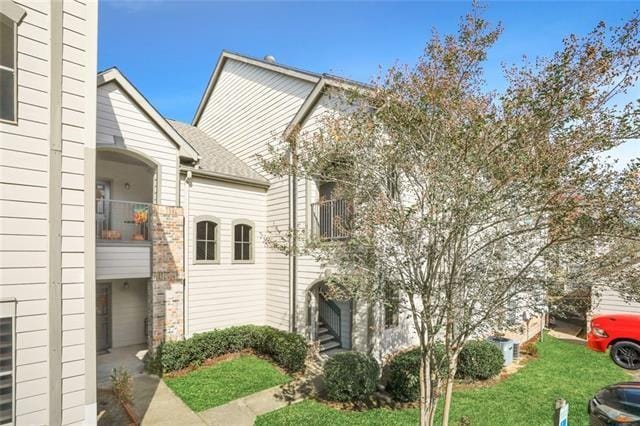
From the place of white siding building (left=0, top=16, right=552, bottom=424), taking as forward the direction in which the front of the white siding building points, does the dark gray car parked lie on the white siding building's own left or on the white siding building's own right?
on the white siding building's own left

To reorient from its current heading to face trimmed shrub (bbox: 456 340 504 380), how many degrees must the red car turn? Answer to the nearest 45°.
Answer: approximately 45° to its left

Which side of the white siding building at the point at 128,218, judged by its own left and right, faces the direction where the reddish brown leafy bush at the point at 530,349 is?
left

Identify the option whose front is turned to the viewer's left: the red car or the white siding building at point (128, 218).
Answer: the red car

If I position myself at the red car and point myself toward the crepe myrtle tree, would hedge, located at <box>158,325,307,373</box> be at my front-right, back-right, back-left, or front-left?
front-right

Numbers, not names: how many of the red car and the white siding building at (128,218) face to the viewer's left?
1

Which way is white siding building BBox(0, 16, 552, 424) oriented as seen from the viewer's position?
toward the camera

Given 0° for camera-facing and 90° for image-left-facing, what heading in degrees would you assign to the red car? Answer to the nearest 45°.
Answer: approximately 90°

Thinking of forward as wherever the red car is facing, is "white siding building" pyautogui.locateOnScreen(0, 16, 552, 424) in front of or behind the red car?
in front

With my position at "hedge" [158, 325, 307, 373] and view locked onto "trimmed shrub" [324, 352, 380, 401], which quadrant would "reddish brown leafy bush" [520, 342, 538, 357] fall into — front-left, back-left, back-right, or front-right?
front-left

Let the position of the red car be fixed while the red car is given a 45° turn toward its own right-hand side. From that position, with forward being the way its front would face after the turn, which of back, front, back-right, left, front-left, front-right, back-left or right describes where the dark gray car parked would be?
back-left

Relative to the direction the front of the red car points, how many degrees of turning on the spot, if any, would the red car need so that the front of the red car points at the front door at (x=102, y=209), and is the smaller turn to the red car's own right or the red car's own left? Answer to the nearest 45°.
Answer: approximately 45° to the red car's own left
